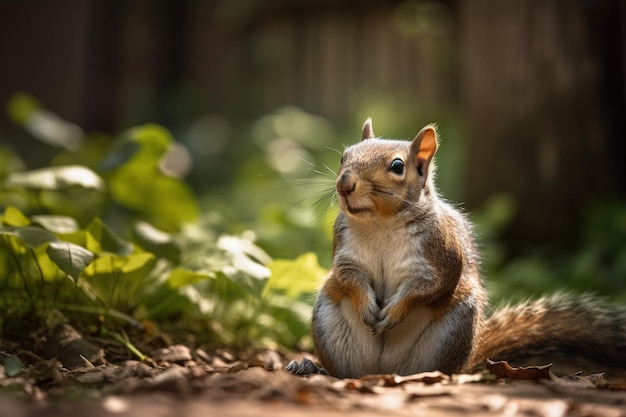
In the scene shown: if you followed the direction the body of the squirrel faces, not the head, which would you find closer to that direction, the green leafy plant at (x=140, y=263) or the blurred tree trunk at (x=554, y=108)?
the green leafy plant

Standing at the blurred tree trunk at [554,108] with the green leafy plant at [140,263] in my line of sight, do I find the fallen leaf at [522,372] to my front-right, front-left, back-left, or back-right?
front-left

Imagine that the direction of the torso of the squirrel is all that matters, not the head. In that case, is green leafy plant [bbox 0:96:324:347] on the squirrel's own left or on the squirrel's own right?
on the squirrel's own right

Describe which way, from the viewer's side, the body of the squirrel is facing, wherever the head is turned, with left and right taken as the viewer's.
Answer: facing the viewer and to the left of the viewer

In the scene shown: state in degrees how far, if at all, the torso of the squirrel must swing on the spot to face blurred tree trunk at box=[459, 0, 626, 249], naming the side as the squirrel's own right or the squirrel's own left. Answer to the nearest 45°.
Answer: approximately 135° to the squirrel's own right
